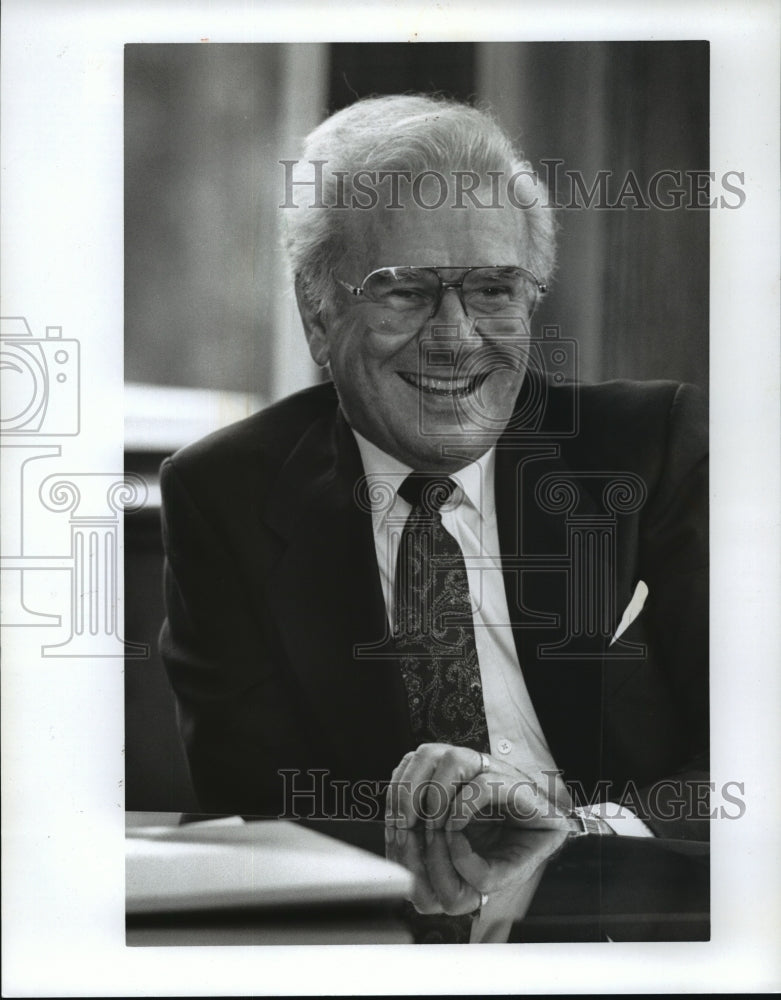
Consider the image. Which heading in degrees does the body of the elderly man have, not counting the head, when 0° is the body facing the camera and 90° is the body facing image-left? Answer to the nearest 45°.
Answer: approximately 0°
